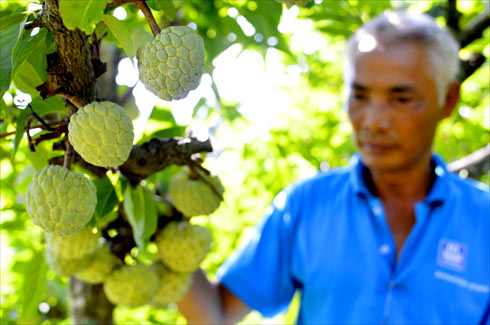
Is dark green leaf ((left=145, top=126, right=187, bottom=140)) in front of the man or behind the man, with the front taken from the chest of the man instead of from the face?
in front

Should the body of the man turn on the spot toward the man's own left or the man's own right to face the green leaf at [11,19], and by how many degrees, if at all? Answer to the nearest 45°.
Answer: approximately 45° to the man's own right

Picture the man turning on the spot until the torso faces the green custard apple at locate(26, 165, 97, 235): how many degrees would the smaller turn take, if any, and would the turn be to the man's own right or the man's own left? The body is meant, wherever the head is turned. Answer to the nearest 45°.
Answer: approximately 45° to the man's own right

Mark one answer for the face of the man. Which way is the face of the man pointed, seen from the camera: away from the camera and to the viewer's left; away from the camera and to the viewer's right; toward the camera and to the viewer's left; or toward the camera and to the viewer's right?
toward the camera and to the viewer's left

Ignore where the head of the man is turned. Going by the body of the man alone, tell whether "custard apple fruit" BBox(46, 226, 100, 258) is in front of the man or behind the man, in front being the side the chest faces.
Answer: in front

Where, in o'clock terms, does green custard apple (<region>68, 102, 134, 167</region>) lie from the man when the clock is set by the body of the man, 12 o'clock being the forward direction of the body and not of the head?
The green custard apple is roughly at 1 o'clock from the man.

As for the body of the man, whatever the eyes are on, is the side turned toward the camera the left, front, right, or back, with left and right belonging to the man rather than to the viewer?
front

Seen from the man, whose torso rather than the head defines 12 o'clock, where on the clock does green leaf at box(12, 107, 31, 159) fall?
The green leaf is roughly at 1 o'clock from the man.

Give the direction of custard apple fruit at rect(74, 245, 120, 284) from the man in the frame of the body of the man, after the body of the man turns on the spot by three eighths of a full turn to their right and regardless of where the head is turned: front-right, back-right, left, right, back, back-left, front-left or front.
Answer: left

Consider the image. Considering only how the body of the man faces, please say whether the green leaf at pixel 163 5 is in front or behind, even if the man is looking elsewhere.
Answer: in front
